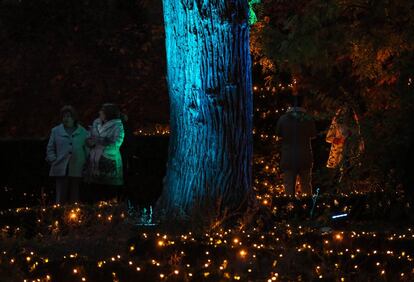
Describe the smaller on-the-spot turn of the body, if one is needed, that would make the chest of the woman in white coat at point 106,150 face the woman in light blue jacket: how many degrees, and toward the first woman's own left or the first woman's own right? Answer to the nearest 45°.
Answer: approximately 90° to the first woman's own right

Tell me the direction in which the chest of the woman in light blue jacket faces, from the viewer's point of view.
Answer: toward the camera

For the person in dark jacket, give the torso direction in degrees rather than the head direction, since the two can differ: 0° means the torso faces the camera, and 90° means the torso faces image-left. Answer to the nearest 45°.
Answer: approximately 180°

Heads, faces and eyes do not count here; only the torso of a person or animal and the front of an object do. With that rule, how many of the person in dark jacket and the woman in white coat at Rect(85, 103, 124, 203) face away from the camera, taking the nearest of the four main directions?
1

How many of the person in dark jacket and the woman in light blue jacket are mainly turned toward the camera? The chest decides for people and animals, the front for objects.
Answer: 1

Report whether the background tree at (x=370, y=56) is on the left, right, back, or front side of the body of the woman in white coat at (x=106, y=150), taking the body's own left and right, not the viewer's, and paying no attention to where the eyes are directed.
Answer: left

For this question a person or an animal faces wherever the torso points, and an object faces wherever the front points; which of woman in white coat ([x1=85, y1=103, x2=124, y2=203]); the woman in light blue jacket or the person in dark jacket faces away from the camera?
the person in dark jacket

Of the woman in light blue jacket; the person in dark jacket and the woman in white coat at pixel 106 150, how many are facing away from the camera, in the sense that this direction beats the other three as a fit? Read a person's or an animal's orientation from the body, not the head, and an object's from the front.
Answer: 1

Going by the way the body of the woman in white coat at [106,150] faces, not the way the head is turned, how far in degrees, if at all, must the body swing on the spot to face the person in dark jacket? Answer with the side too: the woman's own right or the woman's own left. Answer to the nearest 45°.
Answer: approximately 135° to the woman's own left

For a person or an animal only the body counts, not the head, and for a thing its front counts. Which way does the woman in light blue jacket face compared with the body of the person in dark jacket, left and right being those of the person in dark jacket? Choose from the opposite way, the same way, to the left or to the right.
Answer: the opposite way

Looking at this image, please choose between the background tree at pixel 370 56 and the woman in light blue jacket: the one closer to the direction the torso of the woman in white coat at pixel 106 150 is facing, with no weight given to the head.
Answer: the woman in light blue jacket

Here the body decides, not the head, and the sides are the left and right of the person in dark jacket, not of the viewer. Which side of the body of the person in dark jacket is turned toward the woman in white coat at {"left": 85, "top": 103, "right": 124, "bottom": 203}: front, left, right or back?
left

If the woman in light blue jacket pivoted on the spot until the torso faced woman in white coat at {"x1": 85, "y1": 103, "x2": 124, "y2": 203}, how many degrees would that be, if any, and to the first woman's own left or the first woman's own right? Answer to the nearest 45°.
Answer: approximately 45° to the first woman's own left

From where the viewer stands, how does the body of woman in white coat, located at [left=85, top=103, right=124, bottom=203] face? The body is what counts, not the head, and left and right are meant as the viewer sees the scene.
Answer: facing the viewer and to the left of the viewer
